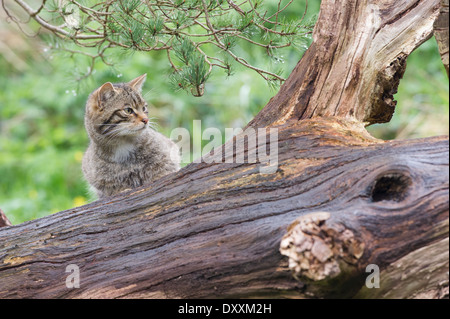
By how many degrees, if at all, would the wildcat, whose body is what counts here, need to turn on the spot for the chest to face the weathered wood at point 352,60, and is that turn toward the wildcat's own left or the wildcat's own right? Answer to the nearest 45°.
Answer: approximately 90° to the wildcat's own left

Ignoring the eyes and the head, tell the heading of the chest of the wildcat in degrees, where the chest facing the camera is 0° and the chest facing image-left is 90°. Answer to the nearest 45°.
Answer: approximately 45°
